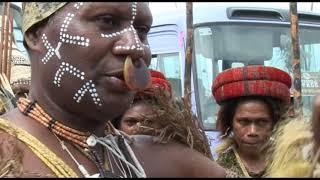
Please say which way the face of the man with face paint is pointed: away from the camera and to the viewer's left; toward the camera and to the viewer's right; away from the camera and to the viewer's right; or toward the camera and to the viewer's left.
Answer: toward the camera and to the viewer's right

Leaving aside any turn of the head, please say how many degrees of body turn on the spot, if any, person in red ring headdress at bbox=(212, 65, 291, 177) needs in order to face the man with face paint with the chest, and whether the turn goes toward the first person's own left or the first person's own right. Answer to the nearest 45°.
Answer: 0° — they already face them

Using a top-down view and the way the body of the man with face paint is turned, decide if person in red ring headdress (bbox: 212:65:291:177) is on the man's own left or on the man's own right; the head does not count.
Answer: on the man's own left

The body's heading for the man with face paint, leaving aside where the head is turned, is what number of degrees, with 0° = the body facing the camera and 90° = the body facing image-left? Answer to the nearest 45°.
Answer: approximately 315°

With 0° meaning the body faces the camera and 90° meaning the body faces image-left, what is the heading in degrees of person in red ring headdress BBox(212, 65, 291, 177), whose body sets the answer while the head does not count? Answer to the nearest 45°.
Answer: approximately 0°

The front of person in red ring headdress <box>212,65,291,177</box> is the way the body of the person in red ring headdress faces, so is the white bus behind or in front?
behind
